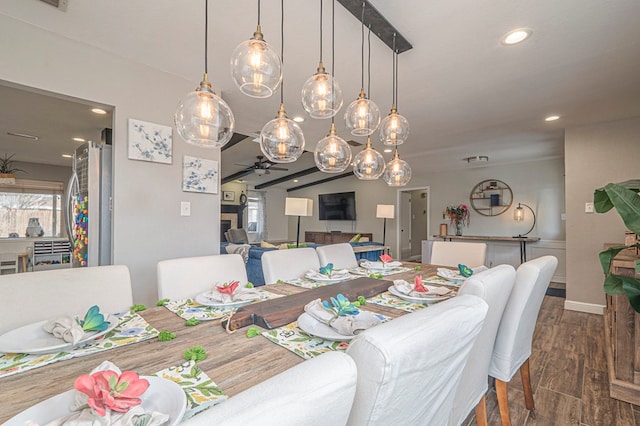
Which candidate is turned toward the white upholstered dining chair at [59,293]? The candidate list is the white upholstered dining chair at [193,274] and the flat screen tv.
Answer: the flat screen tv

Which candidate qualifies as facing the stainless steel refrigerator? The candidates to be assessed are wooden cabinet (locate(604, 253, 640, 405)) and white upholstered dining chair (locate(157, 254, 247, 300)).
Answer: the wooden cabinet

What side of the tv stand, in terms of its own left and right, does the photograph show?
front

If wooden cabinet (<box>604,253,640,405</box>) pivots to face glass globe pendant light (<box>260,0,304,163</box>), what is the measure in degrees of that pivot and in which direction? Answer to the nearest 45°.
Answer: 0° — it already faces it

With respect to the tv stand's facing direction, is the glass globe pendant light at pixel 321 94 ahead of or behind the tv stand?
ahead

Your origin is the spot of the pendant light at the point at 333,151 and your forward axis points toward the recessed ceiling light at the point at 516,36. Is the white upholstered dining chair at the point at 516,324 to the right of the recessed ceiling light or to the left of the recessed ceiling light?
right

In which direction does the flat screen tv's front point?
toward the camera

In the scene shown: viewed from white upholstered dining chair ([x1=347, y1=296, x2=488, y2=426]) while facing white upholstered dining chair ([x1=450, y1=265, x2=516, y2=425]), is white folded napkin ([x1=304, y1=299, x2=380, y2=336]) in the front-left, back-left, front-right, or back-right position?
front-left

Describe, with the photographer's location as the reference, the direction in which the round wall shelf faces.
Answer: facing the viewer

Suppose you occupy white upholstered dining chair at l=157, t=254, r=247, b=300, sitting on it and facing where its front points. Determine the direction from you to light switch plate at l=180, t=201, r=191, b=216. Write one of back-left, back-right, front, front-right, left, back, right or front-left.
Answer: back-left

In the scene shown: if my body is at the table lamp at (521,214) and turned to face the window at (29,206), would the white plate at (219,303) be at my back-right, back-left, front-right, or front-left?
front-left

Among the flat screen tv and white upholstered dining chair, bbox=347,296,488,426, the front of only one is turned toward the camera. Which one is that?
the flat screen tv

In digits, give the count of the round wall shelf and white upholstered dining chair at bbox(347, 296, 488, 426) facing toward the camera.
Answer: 1

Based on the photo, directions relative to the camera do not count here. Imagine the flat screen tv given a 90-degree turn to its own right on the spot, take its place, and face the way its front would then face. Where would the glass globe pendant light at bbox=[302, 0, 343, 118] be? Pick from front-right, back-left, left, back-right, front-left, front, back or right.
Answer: left

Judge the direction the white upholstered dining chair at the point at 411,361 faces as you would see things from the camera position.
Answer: facing away from the viewer and to the left of the viewer

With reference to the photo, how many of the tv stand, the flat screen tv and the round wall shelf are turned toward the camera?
3

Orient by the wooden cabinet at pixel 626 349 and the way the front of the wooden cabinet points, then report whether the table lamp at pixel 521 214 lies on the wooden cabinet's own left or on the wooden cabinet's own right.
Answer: on the wooden cabinet's own right

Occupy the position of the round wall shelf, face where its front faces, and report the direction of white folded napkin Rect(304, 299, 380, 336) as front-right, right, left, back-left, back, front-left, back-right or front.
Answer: front

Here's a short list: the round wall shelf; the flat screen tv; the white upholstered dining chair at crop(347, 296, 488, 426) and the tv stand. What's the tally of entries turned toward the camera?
3

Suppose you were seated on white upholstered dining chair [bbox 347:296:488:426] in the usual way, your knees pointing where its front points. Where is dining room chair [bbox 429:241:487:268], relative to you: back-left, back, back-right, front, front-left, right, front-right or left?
front-right
